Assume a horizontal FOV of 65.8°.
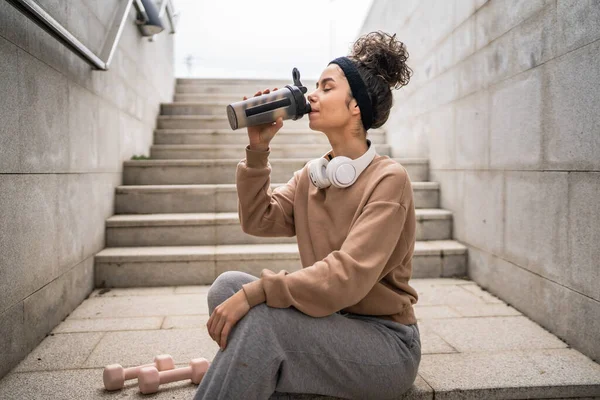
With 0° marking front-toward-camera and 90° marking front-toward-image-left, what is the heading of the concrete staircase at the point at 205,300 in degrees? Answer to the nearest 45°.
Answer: approximately 0°

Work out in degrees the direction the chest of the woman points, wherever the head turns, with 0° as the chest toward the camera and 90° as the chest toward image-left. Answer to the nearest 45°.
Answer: approximately 90°

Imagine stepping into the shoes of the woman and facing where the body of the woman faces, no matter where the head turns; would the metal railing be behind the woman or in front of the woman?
in front

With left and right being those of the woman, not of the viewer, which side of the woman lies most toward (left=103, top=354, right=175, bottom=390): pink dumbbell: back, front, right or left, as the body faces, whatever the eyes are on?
front

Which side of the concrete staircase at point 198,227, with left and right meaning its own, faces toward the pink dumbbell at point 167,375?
front

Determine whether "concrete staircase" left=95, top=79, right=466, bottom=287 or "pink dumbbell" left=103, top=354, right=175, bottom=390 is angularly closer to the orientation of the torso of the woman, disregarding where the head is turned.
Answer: the pink dumbbell

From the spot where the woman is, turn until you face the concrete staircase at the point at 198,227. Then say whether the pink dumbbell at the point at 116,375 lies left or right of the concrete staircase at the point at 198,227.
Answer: left

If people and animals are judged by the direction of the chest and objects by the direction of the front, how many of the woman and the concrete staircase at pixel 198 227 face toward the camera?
1

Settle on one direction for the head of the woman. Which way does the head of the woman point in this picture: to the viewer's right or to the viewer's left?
to the viewer's left

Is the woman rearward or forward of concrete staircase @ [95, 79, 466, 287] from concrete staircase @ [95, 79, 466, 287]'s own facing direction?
forward
